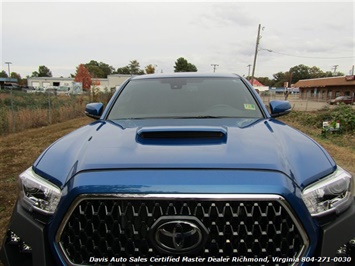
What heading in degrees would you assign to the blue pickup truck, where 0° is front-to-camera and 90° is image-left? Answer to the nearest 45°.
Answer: approximately 0°
